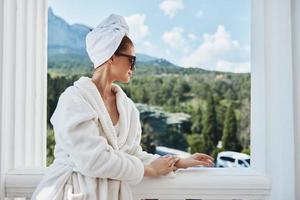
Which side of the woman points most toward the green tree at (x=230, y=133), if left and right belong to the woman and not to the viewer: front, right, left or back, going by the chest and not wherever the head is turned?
left

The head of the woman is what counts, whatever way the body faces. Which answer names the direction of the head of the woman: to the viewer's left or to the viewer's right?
to the viewer's right

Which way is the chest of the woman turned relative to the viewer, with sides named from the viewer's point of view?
facing the viewer and to the right of the viewer

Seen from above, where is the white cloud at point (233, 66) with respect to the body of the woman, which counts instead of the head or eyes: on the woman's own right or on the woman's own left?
on the woman's own left
